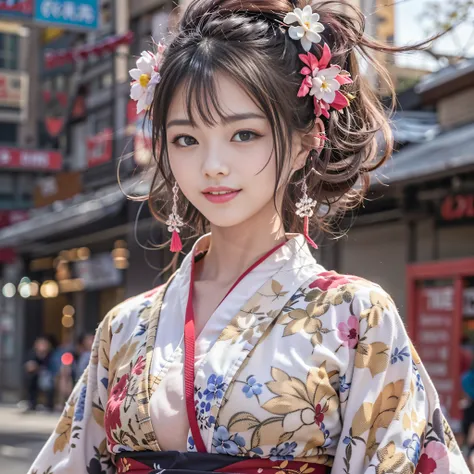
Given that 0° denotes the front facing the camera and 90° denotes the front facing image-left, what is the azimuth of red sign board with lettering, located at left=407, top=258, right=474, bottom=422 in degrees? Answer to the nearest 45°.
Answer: approximately 45°

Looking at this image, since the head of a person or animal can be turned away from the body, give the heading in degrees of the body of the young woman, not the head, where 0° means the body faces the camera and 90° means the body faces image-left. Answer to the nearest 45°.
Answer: approximately 45°
